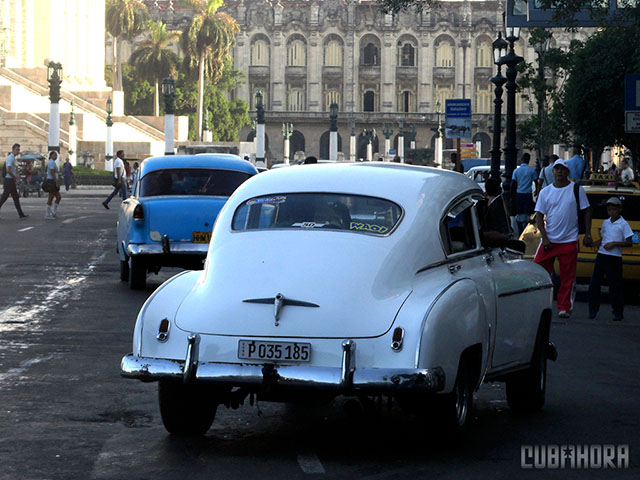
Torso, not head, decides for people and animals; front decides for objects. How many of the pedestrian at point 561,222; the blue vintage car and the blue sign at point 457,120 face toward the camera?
2

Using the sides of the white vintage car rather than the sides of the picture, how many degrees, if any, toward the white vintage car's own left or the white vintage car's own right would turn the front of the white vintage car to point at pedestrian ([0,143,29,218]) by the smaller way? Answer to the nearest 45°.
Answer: approximately 45° to the white vintage car's own left

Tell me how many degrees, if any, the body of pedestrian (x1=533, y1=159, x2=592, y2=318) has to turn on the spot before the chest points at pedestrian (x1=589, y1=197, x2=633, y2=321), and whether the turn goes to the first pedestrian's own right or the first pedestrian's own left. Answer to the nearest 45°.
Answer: approximately 135° to the first pedestrian's own left

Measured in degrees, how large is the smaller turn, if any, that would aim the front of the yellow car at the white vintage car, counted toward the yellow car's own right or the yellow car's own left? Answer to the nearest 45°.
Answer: approximately 90° to the yellow car's own left

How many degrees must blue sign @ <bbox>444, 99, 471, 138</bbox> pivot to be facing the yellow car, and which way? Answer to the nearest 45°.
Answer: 0° — it already faces it

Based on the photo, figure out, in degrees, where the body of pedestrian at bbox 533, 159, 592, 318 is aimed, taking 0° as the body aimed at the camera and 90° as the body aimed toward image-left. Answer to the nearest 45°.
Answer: approximately 0°

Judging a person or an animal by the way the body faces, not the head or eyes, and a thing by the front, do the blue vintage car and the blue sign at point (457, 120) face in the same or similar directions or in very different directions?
very different directions

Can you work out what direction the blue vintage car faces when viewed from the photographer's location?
facing away from the viewer
